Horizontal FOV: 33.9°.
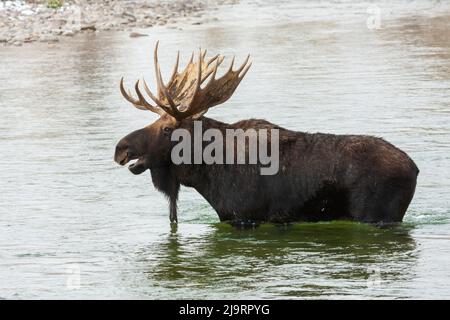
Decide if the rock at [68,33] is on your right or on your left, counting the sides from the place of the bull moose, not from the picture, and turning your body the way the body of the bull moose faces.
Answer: on your right

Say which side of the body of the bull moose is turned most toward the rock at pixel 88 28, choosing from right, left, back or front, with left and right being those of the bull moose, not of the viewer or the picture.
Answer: right

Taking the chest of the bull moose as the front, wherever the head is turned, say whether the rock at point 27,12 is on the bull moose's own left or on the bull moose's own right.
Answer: on the bull moose's own right

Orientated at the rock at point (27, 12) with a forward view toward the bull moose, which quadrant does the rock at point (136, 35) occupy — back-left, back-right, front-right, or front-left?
front-left

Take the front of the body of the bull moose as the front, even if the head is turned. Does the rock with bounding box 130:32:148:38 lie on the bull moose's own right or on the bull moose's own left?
on the bull moose's own right

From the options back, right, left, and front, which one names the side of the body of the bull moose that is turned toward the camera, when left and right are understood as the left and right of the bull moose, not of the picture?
left
